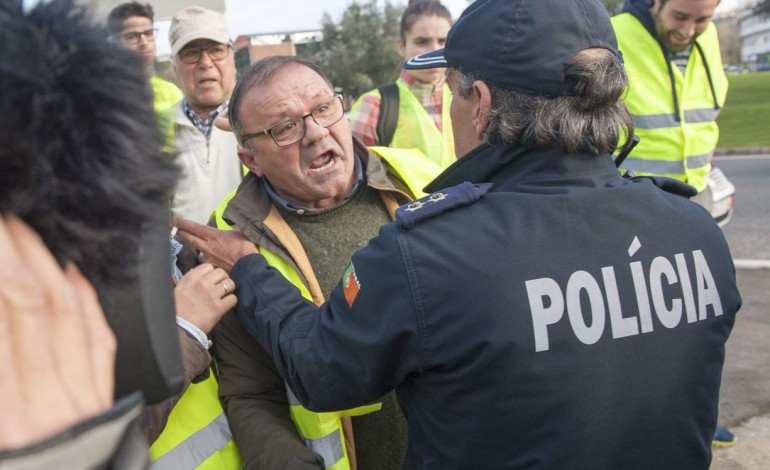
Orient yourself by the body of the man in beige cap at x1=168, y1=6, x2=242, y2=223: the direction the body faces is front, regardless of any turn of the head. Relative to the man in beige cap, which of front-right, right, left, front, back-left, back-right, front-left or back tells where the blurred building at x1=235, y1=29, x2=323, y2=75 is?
back

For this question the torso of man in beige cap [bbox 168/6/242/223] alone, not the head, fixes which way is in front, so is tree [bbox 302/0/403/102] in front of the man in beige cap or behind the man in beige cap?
behind

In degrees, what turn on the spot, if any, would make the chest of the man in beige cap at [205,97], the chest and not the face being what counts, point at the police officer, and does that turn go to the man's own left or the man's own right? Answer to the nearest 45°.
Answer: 0° — they already face them

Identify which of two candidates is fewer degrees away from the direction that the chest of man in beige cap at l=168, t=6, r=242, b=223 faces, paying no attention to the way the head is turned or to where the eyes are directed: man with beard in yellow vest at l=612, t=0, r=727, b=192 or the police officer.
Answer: the police officer

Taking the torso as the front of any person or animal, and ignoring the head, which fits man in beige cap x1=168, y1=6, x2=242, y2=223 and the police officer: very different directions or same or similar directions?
very different directions

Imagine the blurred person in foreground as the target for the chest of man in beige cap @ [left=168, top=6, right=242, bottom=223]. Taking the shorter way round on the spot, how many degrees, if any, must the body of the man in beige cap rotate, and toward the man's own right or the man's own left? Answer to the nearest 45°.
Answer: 0° — they already face them

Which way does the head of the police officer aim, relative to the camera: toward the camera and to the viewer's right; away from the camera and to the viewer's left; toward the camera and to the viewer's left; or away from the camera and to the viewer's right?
away from the camera and to the viewer's left

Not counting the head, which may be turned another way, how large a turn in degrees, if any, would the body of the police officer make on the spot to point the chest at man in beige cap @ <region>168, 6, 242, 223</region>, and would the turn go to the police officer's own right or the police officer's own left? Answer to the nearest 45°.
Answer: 0° — they already face them

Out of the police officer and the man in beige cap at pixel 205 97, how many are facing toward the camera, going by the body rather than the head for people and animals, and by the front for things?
1

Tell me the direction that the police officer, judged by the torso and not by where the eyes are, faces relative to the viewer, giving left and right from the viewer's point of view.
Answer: facing away from the viewer and to the left of the viewer

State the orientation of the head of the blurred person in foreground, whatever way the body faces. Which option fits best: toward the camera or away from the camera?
away from the camera

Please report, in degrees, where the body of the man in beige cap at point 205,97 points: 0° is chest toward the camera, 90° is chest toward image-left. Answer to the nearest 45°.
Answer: approximately 0°
